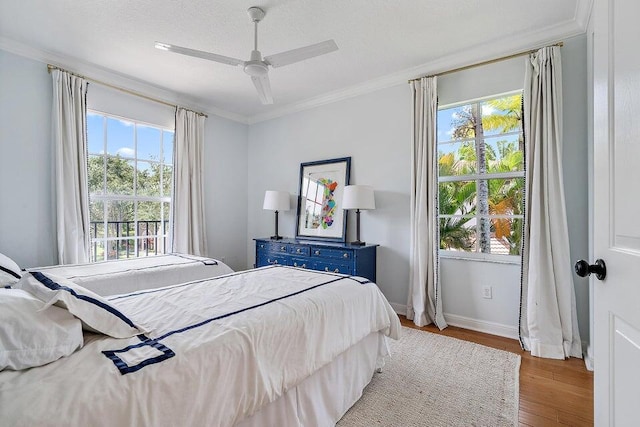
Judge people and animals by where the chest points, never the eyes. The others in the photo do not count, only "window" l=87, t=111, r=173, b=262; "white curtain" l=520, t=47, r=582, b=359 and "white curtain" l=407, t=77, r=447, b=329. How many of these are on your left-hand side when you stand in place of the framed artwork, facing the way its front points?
2

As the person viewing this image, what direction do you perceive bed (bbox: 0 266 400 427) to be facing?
facing away from the viewer and to the right of the viewer

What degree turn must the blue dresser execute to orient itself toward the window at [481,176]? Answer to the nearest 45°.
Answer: approximately 135° to its left

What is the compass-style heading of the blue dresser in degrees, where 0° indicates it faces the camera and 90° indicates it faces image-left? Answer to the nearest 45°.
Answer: approximately 45°

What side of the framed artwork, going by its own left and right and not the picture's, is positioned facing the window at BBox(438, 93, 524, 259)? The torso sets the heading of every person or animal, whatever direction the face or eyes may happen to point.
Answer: left

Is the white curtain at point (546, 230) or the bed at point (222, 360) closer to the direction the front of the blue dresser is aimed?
the bed

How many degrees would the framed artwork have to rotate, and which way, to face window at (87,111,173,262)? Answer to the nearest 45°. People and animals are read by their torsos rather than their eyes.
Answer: approximately 45° to its right
